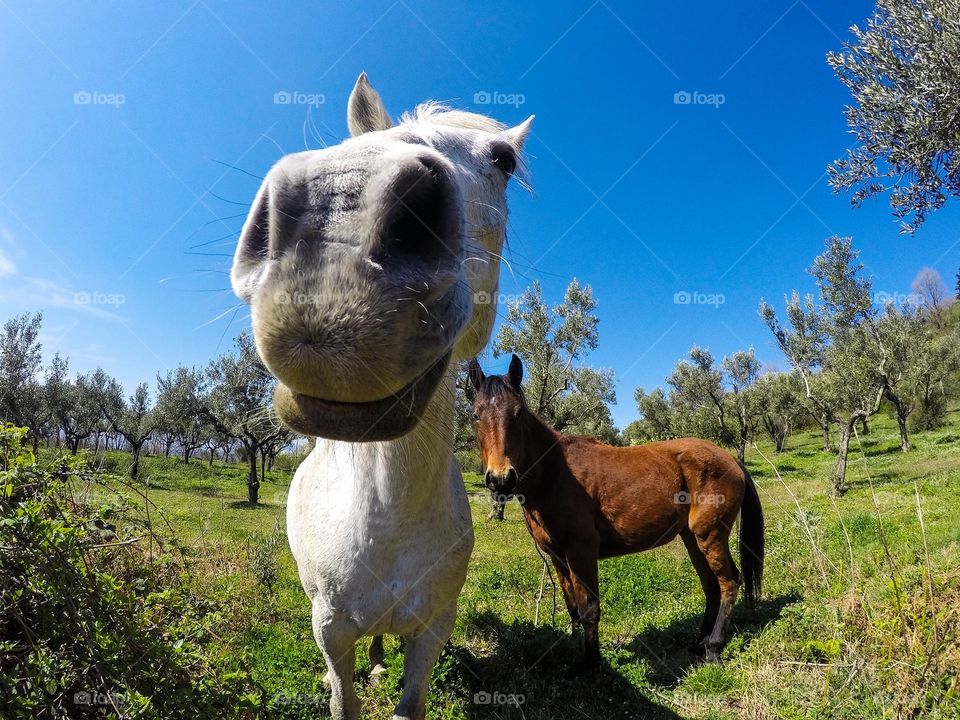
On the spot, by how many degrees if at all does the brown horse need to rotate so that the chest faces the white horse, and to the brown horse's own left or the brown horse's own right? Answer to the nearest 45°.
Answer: approximately 45° to the brown horse's own left

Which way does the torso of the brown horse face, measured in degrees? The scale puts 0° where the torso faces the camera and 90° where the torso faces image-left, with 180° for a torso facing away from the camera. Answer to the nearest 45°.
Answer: approximately 45°

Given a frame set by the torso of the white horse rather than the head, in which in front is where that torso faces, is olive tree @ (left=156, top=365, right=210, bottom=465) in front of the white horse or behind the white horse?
behind

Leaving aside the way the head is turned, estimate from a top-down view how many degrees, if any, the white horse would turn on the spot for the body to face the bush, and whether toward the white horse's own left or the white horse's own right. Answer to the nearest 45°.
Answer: approximately 135° to the white horse's own right

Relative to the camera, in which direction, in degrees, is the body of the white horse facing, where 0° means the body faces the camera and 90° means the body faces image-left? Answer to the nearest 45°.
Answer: approximately 0°

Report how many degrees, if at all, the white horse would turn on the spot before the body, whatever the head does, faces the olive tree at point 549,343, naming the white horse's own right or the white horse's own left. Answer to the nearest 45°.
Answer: approximately 180°
